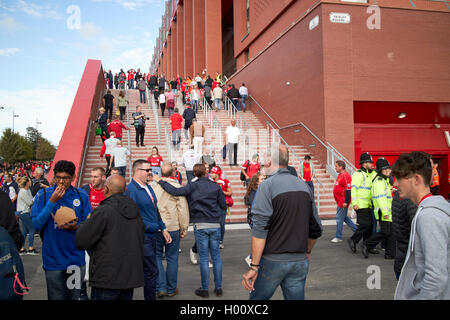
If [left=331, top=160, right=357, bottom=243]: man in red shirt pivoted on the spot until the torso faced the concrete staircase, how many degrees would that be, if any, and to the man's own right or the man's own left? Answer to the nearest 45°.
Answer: approximately 45° to the man's own right

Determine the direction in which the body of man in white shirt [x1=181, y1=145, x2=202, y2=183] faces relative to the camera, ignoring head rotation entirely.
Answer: away from the camera

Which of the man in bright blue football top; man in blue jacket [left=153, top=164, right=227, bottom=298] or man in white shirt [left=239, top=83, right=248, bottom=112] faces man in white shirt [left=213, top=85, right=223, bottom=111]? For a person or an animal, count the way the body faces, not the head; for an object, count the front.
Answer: the man in blue jacket

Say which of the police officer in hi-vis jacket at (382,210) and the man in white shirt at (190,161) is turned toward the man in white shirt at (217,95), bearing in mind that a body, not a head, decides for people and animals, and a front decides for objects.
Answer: the man in white shirt at (190,161)

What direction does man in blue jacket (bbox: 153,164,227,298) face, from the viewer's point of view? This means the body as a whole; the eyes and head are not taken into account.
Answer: away from the camera
